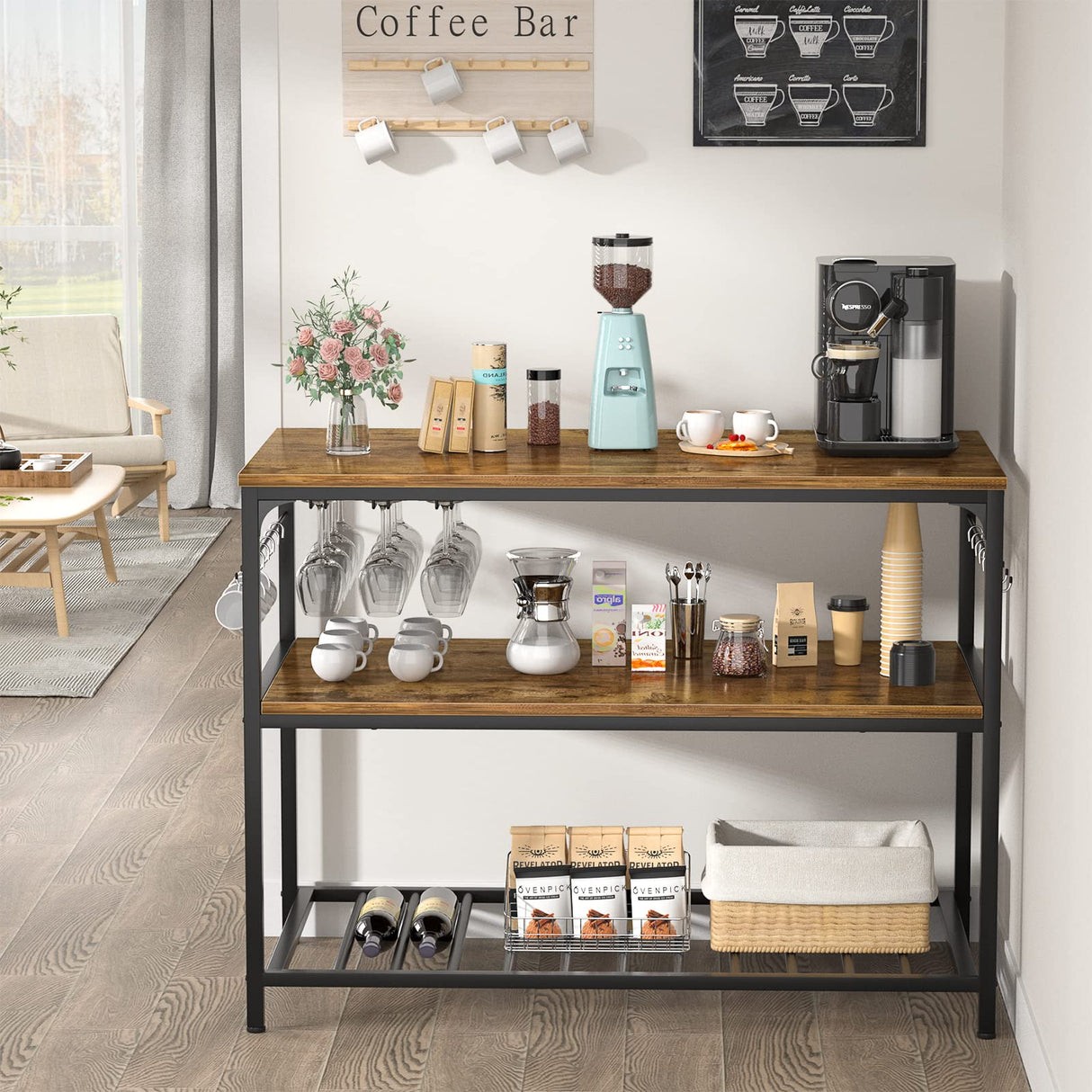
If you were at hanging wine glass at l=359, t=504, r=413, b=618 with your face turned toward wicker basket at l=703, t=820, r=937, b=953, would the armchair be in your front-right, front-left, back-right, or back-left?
back-left

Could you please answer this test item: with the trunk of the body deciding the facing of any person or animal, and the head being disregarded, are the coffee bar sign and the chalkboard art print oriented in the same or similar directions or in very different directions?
same or similar directions

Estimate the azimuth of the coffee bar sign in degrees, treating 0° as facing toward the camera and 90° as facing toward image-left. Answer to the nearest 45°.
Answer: approximately 0°

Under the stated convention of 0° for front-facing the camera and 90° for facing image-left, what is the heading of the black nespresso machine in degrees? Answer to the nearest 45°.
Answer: approximately 0°

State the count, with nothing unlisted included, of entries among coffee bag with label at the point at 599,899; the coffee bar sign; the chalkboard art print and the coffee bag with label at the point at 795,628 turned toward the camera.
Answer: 4

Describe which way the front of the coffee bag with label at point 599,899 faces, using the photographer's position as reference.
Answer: facing the viewer

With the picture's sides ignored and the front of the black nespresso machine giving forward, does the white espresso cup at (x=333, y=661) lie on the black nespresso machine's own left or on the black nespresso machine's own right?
on the black nespresso machine's own right

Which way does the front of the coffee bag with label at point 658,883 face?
toward the camera

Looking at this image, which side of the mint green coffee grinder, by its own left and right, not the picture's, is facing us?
front

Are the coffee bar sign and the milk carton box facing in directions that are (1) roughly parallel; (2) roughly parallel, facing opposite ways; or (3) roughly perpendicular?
roughly parallel

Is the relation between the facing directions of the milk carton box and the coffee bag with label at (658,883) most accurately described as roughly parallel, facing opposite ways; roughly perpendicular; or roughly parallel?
roughly parallel

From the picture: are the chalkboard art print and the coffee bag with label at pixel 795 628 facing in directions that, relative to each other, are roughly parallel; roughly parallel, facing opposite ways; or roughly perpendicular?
roughly parallel

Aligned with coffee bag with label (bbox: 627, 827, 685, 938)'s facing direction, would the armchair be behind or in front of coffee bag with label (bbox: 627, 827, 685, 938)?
behind
